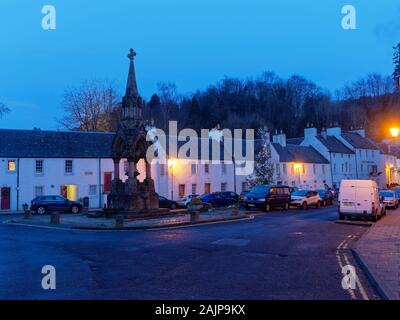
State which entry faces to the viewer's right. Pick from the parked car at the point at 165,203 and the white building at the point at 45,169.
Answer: the parked car

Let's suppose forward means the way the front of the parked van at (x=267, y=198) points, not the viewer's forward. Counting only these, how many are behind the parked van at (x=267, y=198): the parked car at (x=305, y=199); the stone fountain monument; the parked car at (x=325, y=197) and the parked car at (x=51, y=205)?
2

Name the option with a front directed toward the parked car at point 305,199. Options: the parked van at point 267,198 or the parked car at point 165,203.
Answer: the parked car at point 165,203

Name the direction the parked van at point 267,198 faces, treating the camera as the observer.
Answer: facing the viewer and to the left of the viewer

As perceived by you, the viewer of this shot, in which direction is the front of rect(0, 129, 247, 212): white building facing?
facing the viewer

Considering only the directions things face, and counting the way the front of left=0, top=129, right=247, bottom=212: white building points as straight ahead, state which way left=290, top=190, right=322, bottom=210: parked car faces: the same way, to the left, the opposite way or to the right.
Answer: to the right

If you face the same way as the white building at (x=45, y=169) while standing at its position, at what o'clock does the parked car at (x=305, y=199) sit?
The parked car is roughly at 10 o'clock from the white building.

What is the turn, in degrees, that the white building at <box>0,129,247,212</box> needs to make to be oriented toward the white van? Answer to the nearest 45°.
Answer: approximately 45° to its left

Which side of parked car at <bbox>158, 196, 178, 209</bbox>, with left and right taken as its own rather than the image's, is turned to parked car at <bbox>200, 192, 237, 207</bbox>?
front

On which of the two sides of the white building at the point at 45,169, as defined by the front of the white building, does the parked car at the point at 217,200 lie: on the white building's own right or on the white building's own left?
on the white building's own left

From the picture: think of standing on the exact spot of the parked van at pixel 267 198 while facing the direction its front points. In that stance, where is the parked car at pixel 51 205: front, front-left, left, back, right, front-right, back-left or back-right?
front-right

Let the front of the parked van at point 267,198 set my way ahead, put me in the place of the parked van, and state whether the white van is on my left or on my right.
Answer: on my left

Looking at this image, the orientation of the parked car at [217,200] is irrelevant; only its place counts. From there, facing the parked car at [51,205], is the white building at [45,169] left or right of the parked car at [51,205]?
right

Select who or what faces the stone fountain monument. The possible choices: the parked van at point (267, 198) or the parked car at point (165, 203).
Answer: the parked van at point (267, 198)
